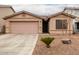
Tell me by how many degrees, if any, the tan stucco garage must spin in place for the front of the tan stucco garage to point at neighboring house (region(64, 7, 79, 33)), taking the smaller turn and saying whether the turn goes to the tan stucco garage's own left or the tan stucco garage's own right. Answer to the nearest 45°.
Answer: approximately 90° to the tan stucco garage's own left

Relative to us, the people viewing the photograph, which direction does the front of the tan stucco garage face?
facing the viewer
